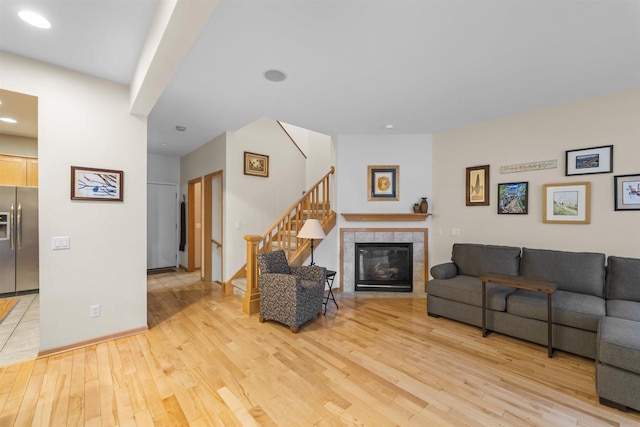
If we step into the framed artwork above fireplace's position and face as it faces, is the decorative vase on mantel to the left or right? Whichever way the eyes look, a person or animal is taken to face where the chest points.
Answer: on its left

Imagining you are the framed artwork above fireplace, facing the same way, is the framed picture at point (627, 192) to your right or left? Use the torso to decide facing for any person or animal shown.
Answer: on your left

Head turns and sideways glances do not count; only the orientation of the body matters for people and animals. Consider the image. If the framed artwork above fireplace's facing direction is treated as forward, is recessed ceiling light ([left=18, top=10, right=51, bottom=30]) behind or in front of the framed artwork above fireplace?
in front

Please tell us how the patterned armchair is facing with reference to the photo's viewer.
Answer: facing the viewer and to the right of the viewer

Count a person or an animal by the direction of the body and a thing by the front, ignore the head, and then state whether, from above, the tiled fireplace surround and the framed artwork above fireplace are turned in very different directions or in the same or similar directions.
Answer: same or similar directions

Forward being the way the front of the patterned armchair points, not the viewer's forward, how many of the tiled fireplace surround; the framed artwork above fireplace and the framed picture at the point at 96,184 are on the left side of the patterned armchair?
2

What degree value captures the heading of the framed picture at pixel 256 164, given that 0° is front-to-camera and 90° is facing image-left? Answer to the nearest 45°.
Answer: approximately 315°

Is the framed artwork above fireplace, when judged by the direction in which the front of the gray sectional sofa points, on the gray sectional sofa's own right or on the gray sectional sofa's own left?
on the gray sectional sofa's own right

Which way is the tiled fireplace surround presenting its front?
toward the camera

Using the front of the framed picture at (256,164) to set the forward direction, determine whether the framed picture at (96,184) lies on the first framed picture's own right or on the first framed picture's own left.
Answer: on the first framed picture's own right

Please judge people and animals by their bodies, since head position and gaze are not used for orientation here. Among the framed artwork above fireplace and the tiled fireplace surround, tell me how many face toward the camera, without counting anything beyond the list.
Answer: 2
